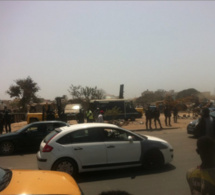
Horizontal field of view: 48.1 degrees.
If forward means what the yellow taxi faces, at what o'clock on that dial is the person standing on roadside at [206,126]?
The person standing on roadside is roughly at 11 o'clock from the yellow taxi.

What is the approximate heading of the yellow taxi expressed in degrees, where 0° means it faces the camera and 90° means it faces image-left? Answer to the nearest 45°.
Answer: approximately 270°

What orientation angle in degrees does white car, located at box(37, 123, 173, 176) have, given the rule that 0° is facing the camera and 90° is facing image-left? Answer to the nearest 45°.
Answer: approximately 270°

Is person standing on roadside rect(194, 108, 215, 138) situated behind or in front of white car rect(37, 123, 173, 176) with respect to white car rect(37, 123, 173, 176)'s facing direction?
in front
